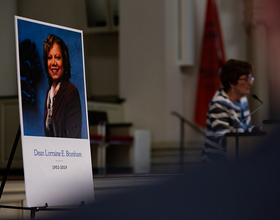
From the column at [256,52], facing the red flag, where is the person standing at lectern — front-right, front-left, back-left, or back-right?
front-left

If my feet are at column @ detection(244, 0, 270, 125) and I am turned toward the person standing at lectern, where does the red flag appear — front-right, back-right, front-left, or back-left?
front-right

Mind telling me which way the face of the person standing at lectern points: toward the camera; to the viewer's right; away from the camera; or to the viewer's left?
to the viewer's right

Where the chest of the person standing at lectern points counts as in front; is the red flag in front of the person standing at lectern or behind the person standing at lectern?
behind

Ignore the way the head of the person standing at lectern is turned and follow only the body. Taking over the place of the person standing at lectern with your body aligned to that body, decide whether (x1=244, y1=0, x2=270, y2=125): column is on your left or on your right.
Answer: on your left
